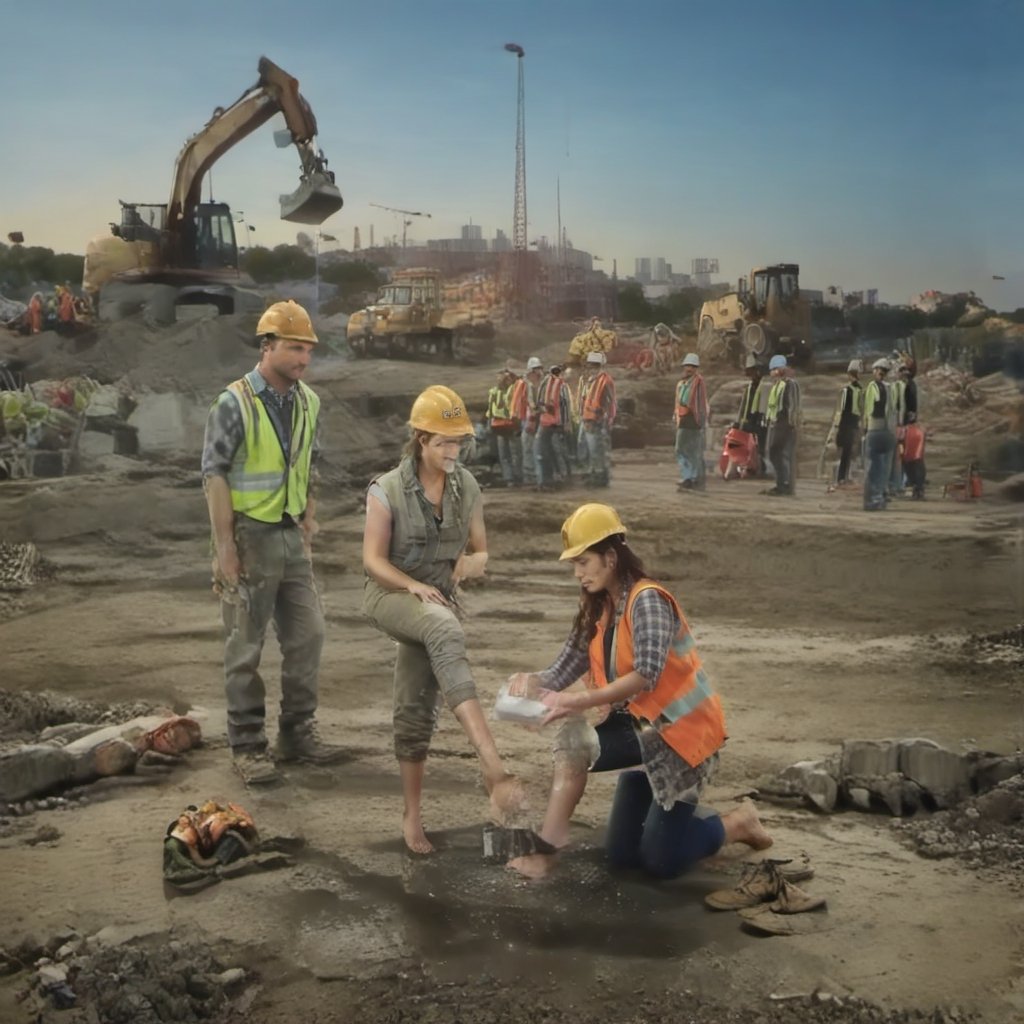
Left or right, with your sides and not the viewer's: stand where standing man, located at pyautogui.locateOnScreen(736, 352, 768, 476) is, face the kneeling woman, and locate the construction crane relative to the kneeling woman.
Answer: right

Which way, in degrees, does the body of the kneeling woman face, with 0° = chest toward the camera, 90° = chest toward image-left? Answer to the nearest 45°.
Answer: approximately 45°

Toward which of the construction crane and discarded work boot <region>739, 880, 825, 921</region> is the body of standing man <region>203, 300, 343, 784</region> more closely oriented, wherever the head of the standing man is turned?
the discarded work boot

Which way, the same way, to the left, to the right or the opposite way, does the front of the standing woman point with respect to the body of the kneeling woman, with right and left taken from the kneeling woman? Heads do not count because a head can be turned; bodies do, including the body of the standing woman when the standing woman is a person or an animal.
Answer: to the left

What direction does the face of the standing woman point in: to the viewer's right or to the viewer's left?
to the viewer's right

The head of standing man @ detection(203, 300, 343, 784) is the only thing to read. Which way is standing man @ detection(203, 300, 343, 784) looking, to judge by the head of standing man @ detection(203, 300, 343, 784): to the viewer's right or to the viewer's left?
to the viewer's right
